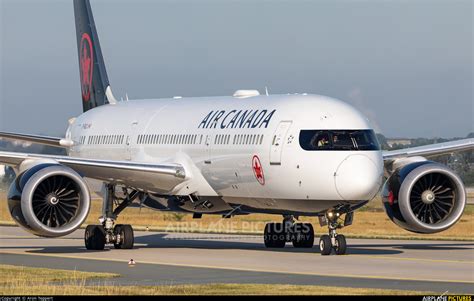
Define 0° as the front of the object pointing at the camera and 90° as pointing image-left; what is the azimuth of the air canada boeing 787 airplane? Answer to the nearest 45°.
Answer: approximately 315°
